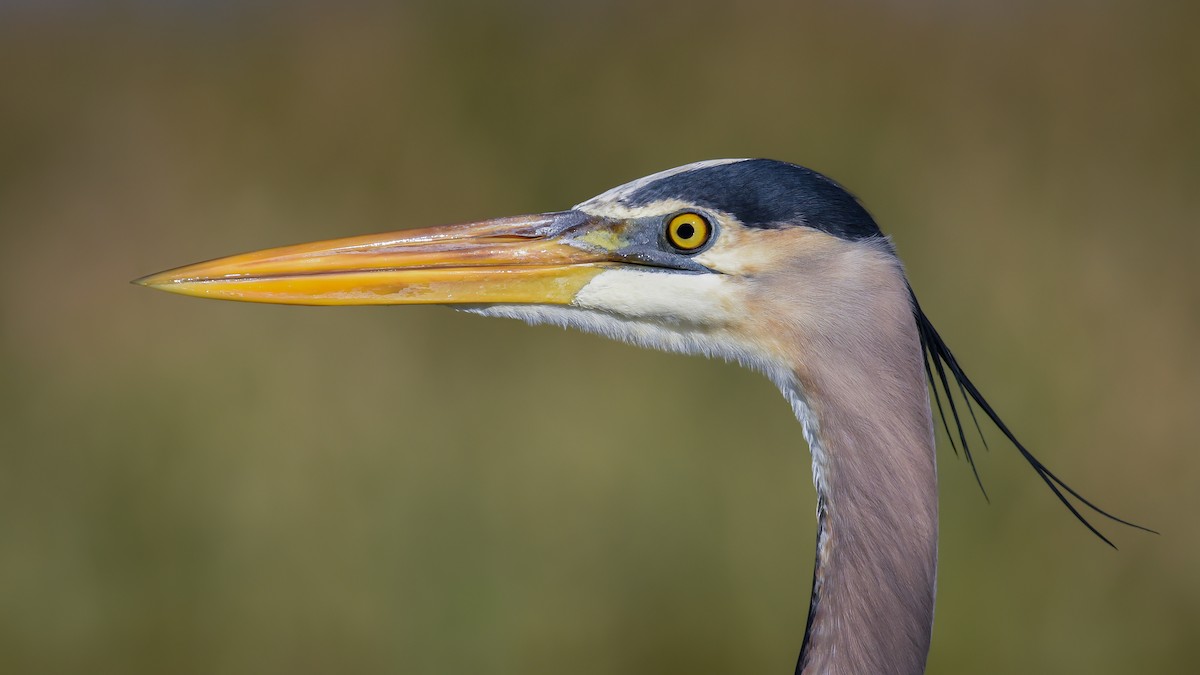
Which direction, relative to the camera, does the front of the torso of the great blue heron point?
to the viewer's left
